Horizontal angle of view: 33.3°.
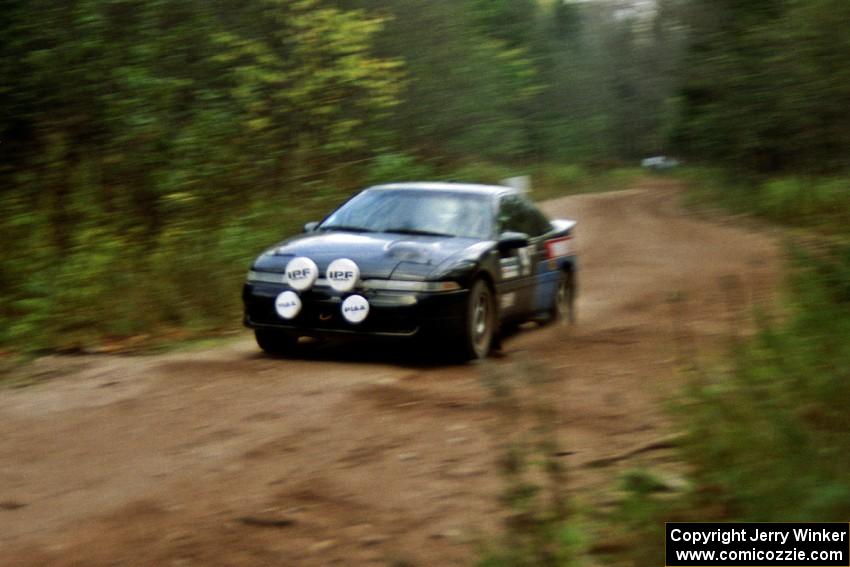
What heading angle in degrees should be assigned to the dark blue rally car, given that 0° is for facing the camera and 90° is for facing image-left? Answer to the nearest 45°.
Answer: approximately 45°
